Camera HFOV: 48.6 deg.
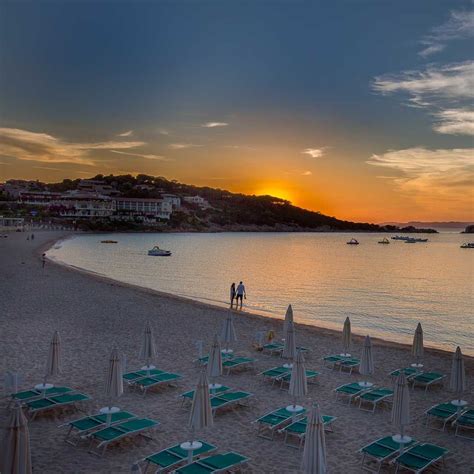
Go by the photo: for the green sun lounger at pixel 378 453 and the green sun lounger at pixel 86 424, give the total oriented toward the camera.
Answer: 0

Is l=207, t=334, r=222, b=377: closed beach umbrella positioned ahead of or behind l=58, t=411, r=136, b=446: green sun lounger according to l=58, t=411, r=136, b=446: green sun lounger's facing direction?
ahead

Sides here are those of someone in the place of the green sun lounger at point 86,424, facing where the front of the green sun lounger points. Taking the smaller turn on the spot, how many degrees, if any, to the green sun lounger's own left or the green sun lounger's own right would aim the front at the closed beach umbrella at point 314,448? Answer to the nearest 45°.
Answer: approximately 90° to the green sun lounger's own right

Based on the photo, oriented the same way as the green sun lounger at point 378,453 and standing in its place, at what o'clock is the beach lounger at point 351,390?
The beach lounger is roughly at 10 o'clock from the green sun lounger.

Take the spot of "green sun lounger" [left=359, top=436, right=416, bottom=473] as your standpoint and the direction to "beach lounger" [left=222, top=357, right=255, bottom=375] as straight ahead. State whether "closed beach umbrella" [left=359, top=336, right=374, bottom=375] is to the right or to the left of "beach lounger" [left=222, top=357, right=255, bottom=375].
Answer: right

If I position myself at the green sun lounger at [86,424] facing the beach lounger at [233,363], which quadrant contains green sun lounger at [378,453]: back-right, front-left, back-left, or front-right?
front-right

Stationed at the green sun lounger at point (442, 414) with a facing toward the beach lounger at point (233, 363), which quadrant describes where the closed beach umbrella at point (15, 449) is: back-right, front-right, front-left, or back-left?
front-left

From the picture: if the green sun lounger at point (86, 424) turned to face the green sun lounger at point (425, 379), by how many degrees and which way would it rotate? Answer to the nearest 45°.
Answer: approximately 45° to its right

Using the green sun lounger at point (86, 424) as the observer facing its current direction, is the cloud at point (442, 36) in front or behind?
in front

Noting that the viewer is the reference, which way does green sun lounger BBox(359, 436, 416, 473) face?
facing away from the viewer and to the right of the viewer

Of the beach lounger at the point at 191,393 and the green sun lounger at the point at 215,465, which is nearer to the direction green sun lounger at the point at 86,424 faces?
the beach lounger

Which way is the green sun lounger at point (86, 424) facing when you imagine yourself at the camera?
facing away from the viewer and to the right of the viewer

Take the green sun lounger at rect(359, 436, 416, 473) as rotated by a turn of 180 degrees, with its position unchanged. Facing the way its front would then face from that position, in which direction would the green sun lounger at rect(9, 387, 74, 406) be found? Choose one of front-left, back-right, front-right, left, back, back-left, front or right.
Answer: front-right

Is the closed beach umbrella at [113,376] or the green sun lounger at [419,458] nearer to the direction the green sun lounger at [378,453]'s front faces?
the green sun lounger

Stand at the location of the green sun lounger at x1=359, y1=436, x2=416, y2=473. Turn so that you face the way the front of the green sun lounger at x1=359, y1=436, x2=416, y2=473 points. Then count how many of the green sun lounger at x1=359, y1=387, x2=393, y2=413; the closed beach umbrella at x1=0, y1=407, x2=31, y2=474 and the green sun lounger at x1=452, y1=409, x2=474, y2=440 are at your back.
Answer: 1
